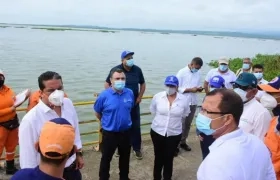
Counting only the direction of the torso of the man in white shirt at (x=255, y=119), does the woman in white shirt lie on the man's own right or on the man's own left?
on the man's own right

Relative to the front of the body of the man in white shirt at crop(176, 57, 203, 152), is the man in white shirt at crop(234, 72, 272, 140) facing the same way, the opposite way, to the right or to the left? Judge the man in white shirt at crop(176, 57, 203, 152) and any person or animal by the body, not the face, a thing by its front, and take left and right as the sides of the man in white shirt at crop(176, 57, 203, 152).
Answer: to the right

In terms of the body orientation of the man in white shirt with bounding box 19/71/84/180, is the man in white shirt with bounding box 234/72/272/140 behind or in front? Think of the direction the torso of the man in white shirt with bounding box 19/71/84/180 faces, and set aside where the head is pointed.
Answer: in front

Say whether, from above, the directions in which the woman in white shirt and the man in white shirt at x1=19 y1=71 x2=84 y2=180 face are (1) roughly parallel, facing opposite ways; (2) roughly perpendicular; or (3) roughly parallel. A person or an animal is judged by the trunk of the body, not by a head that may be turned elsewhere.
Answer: roughly perpendicular

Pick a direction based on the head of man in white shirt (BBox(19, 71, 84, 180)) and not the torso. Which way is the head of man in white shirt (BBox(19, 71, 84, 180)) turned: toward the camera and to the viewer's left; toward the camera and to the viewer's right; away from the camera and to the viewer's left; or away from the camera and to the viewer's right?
toward the camera and to the viewer's right

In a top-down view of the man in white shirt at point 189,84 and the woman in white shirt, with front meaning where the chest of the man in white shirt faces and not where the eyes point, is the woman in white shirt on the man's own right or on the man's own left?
on the man's own right

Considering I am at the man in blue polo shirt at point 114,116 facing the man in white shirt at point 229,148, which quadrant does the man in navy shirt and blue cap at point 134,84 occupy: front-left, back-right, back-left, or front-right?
back-left

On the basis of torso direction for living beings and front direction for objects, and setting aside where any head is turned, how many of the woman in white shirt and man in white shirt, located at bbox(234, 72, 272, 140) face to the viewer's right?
0

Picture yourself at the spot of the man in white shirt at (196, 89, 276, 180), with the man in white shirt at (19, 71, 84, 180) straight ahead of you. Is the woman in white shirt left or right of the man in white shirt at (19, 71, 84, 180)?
right

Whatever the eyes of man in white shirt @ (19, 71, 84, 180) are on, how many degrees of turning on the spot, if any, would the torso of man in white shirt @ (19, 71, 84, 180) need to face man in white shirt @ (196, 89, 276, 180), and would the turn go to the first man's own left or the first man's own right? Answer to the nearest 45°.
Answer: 0° — they already face them

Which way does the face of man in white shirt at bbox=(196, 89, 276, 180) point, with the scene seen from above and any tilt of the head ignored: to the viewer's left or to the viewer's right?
to the viewer's left

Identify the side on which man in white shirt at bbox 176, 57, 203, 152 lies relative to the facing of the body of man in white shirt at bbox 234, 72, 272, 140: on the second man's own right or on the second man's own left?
on the second man's own right
